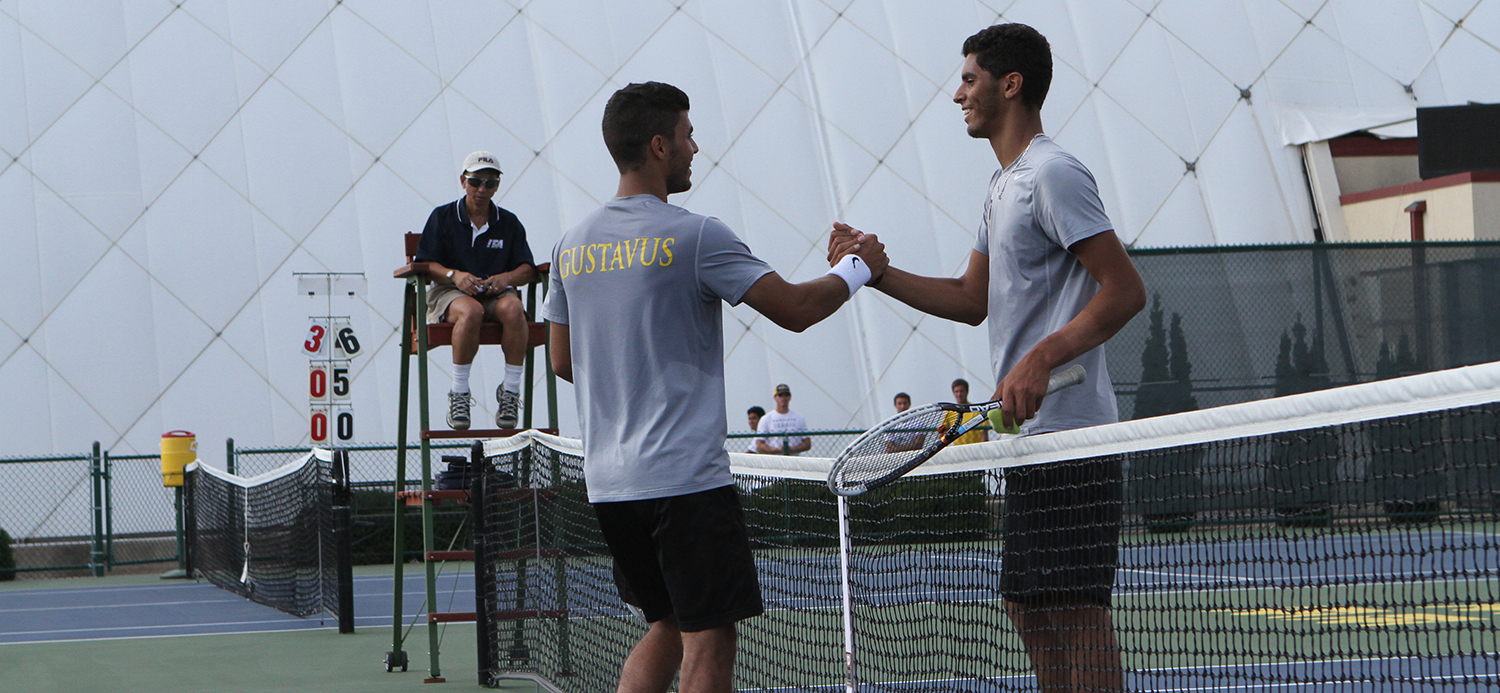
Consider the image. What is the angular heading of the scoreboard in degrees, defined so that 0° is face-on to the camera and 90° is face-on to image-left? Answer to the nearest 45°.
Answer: approximately 0°

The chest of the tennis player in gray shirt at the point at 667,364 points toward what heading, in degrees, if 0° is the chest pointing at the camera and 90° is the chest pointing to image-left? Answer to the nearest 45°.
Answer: approximately 225°

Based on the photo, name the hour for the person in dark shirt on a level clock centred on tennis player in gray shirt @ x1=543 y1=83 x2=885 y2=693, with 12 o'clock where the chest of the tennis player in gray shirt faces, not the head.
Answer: The person in dark shirt is roughly at 10 o'clock from the tennis player in gray shirt.

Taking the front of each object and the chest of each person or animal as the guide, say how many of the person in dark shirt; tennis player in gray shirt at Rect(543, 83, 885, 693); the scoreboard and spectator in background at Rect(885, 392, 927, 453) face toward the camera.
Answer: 3

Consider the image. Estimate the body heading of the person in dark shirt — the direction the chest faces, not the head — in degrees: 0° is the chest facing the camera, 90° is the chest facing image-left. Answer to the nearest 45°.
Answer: approximately 0°

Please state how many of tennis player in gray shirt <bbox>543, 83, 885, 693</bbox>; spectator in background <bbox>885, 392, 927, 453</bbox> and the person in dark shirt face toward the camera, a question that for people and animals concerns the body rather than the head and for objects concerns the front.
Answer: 2

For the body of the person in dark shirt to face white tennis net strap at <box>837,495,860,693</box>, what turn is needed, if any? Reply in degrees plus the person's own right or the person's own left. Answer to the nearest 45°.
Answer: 0° — they already face it
